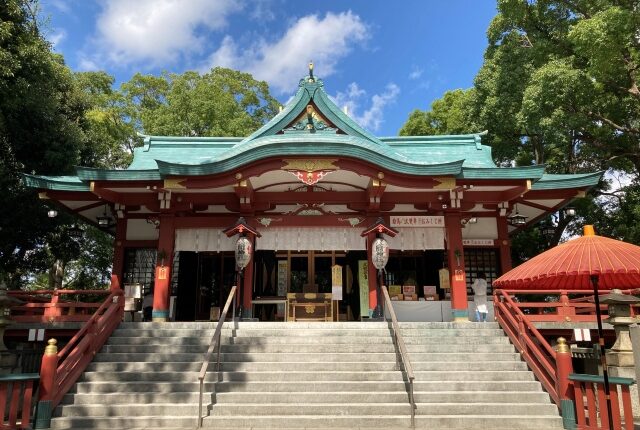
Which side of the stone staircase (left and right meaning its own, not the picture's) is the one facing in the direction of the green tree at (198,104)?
back

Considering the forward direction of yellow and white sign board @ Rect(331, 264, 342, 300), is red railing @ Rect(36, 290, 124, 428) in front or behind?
in front

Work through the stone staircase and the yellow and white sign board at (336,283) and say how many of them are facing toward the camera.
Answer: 2

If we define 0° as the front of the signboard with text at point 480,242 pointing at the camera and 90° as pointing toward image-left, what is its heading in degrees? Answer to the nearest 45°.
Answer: approximately 0°

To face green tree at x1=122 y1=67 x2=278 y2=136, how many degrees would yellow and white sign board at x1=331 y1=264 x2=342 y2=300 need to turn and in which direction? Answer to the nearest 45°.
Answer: approximately 135° to its right

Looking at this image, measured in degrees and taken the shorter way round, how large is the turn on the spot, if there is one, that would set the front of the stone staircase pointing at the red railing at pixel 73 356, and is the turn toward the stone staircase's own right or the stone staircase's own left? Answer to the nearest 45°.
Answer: approximately 90° to the stone staircase's own right

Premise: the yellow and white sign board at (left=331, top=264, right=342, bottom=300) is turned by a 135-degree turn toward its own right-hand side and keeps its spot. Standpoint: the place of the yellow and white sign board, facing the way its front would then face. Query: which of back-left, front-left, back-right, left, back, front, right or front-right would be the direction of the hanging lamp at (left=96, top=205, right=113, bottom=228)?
front-left

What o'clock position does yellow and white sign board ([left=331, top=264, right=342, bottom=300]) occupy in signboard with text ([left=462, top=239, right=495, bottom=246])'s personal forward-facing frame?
The yellow and white sign board is roughly at 2 o'clock from the signboard with text.

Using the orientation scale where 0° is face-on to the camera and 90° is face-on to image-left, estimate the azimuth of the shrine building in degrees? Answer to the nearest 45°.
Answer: approximately 0°

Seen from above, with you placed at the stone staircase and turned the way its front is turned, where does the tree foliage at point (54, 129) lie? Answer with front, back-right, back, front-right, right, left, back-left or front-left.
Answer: back-right

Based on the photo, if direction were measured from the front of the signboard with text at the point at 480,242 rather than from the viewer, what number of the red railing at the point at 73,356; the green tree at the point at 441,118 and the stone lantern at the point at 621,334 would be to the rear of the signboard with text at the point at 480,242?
1
